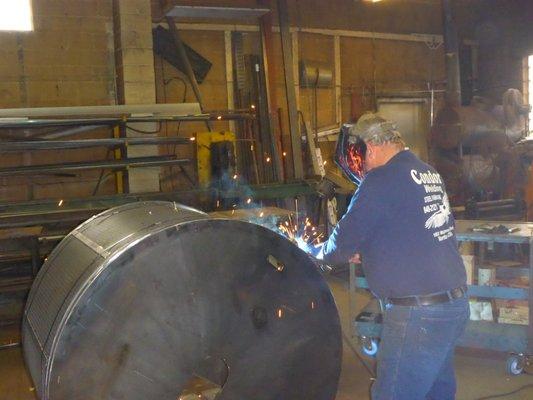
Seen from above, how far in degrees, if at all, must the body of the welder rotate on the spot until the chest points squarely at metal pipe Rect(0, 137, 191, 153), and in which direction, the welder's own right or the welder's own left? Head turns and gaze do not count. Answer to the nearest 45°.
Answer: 0° — they already face it

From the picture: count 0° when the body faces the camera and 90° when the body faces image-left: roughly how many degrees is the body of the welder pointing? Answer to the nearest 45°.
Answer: approximately 135°

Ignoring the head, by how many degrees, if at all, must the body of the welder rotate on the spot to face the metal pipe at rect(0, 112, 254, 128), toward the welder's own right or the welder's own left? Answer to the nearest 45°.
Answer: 0° — they already face it

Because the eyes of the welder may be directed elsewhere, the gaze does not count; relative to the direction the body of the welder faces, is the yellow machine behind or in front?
in front

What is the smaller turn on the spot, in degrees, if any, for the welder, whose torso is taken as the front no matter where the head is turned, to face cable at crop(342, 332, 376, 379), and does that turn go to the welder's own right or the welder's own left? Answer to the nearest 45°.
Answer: approximately 45° to the welder's own right

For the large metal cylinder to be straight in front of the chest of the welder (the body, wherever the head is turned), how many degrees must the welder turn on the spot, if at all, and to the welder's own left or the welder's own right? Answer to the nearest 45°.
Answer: approximately 45° to the welder's own left

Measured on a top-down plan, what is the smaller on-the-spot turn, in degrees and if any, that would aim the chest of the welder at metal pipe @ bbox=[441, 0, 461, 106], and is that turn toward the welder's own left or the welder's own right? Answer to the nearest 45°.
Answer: approximately 45° to the welder's own right

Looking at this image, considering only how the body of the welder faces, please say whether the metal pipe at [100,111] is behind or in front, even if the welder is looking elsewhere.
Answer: in front
